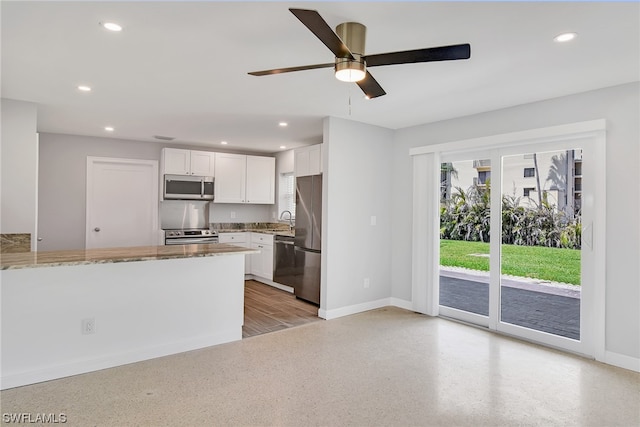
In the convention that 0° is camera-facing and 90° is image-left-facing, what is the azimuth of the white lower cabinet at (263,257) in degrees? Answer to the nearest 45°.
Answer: approximately 45°

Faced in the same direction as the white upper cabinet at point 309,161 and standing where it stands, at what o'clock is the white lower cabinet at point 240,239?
The white lower cabinet is roughly at 3 o'clock from the white upper cabinet.

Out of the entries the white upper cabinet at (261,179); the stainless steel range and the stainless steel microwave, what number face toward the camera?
3

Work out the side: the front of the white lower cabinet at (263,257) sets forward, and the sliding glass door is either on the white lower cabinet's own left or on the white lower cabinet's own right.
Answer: on the white lower cabinet's own left

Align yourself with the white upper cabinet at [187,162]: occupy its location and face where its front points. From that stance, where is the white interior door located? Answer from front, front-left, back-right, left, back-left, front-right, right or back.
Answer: right

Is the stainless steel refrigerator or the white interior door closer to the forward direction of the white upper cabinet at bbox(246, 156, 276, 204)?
the stainless steel refrigerator

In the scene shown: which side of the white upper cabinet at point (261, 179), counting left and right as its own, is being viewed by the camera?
front

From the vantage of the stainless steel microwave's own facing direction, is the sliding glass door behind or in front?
in front

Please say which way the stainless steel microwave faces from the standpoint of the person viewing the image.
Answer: facing the viewer

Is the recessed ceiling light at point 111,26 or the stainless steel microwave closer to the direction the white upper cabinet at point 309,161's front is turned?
the recessed ceiling light
